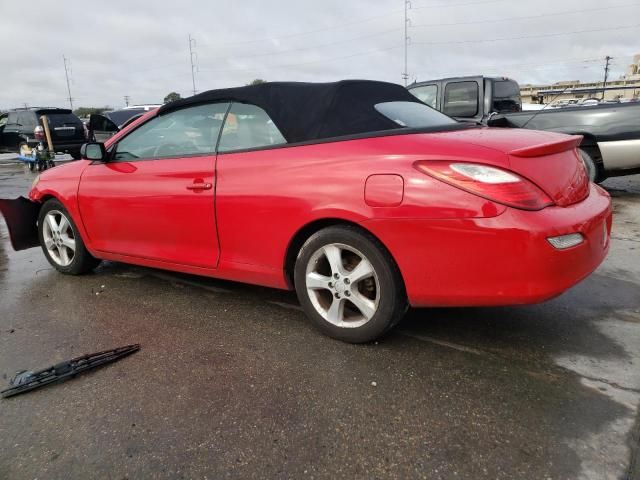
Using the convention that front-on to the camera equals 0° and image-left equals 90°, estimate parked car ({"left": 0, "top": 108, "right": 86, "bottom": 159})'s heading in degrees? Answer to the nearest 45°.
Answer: approximately 135°

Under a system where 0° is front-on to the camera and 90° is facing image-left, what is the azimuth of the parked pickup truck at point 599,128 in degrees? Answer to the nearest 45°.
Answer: approximately 135°

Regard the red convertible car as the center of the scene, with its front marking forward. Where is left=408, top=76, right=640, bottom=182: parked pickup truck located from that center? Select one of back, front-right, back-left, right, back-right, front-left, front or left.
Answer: right

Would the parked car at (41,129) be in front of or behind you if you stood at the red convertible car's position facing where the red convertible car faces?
in front

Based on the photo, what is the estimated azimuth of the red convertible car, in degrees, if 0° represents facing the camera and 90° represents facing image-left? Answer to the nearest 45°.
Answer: approximately 135°

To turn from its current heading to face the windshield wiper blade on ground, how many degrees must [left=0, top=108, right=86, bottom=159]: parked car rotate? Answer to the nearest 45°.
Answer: approximately 135° to its left

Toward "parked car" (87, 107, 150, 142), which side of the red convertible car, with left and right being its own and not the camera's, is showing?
front

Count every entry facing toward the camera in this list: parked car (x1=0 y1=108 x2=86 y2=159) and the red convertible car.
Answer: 0

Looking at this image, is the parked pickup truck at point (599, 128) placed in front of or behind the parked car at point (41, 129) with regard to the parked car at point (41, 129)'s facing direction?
behind

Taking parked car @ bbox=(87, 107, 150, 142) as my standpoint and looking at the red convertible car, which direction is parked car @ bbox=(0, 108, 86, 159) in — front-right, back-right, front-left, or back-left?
back-right

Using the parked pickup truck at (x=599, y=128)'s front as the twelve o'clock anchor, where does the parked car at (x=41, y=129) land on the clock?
the parked car at (x=41, y=129) is roughly at 11 o'clock from the parked pickup truck at (x=599, y=128).
